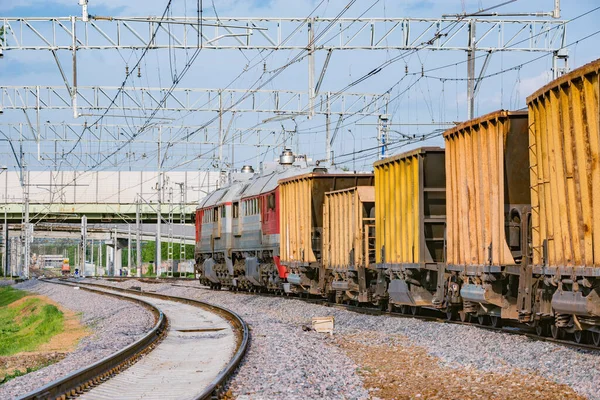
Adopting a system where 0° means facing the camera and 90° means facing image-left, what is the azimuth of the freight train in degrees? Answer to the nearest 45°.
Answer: approximately 135°

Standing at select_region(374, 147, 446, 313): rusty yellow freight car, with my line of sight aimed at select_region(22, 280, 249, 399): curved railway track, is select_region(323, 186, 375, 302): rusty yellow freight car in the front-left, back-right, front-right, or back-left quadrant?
back-right

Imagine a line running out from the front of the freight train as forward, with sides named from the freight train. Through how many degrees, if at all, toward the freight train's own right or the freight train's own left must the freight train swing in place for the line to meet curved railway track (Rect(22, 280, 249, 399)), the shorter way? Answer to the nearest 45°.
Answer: approximately 90° to the freight train's own left
